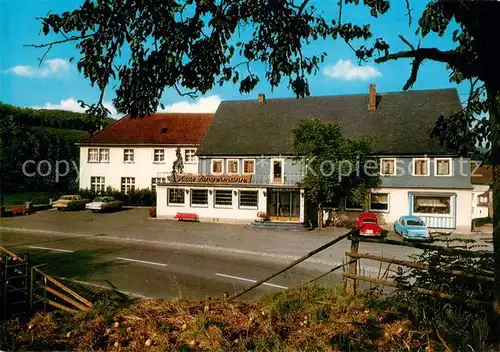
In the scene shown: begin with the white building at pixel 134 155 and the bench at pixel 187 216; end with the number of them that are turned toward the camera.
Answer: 2

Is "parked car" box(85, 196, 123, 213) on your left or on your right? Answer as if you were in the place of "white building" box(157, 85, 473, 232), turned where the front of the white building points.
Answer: on your right

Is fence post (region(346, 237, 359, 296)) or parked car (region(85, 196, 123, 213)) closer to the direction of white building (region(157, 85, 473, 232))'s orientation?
the fence post

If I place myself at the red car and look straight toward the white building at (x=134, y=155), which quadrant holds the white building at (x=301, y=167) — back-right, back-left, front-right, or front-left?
front-right

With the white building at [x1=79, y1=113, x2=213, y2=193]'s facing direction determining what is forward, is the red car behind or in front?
in front

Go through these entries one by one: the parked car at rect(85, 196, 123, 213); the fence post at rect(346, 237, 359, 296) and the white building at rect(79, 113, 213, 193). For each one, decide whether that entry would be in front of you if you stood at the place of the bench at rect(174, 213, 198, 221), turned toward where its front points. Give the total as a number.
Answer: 1

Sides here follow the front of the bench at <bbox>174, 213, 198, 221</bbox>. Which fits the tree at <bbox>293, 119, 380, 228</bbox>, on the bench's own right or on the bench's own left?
on the bench's own left

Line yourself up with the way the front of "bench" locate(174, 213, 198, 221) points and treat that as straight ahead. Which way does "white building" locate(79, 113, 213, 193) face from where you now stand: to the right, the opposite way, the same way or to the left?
the same way

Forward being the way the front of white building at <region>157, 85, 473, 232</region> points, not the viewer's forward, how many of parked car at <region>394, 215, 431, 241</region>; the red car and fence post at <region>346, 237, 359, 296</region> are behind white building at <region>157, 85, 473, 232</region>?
0

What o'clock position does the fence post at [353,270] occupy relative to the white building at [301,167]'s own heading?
The fence post is roughly at 12 o'clock from the white building.

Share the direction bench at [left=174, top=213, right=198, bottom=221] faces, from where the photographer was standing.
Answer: facing the viewer

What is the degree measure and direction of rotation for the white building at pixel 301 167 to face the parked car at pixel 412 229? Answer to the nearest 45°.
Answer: approximately 45° to its left

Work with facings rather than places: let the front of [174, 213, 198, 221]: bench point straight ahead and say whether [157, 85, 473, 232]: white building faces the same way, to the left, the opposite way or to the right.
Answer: the same way

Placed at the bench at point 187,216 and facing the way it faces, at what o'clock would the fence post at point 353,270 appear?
The fence post is roughly at 12 o'clock from the bench.

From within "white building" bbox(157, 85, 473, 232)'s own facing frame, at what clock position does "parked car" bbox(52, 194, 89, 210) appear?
The parked car is roughly at 3 o'clock from the white building.

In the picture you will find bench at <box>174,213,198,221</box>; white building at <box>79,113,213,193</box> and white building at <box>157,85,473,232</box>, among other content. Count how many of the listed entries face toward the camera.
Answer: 3

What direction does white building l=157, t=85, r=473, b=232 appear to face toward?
toward the camera
